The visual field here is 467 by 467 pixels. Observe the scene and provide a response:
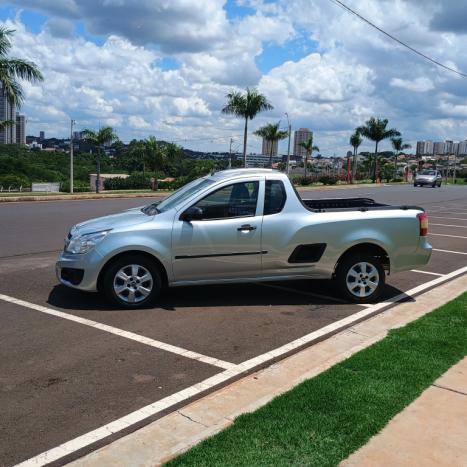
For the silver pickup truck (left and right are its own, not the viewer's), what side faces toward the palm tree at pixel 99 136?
right

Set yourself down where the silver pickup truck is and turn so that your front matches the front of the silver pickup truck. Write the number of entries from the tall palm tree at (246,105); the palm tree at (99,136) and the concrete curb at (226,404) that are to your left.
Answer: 1

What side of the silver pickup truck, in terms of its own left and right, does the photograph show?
left

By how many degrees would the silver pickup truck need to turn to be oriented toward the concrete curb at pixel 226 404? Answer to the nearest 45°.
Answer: approximately 90° to its left

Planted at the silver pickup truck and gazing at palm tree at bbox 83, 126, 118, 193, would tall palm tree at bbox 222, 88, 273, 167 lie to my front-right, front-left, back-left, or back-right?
front-right

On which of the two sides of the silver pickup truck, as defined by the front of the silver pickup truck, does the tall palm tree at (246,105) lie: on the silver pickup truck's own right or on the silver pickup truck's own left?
on the silver pickup truck's own right
